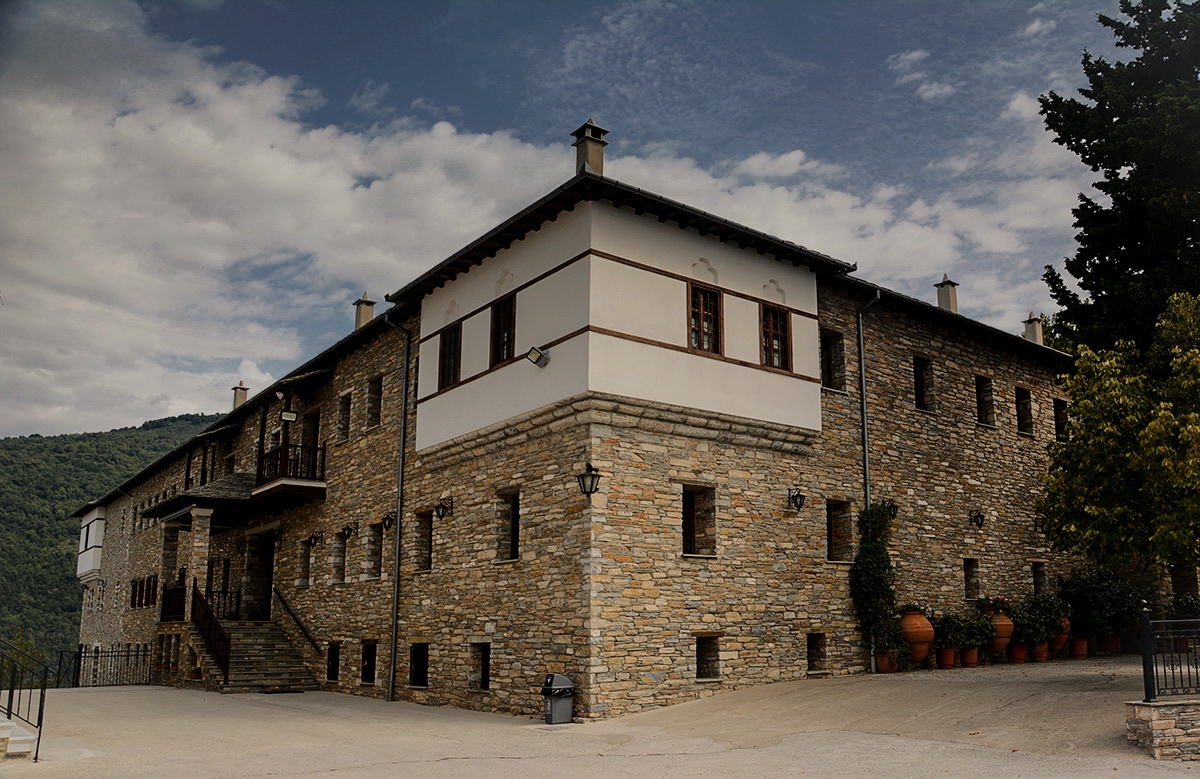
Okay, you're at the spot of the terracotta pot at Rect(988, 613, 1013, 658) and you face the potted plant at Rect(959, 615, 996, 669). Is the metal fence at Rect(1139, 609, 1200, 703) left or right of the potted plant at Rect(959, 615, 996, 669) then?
left

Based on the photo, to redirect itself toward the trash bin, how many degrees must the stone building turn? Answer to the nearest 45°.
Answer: approximately 45° to its left

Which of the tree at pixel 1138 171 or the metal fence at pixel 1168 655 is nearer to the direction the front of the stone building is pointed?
the metal fence

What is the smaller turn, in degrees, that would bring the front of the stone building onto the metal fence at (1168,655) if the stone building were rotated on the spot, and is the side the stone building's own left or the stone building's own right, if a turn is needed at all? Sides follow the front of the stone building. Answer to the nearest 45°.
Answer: approximately 90° to the stone building's own left

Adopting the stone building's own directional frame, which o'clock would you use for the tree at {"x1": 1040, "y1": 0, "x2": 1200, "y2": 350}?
The tree is roughly at 8 o'clock from the stone building.

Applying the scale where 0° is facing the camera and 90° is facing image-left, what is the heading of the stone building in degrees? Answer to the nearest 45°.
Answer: approximately 45°

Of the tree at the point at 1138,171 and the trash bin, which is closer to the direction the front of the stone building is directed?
the trash bin
